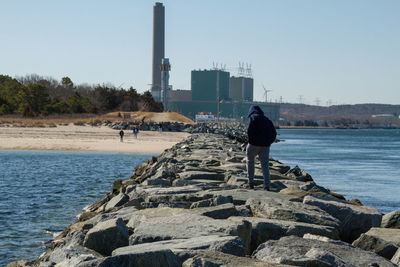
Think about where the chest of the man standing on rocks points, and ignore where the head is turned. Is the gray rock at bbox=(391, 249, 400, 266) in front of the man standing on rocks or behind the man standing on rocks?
behind

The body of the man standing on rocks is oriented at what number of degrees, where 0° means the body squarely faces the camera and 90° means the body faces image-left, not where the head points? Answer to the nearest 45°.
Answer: approximately 135°
